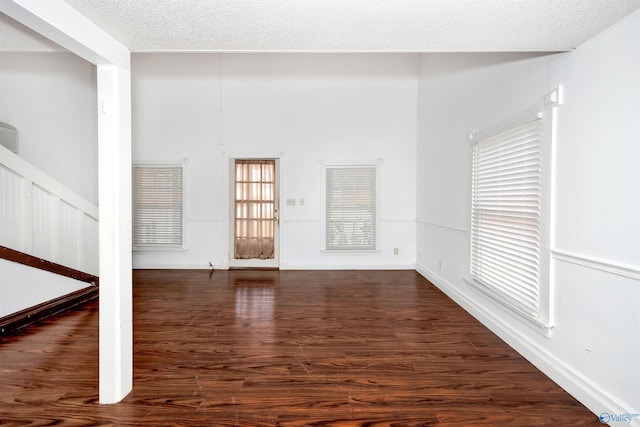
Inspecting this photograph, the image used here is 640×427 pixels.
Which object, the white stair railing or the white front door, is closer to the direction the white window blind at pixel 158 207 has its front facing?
the white stair railing

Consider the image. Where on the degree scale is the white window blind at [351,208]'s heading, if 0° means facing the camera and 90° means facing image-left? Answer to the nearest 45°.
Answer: approximately 0°

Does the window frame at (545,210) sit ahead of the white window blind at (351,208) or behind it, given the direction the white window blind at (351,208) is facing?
ahead

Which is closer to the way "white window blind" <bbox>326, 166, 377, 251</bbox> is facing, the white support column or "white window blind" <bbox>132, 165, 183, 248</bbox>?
the white support column

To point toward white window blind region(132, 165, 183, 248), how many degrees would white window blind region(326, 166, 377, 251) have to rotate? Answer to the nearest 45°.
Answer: approximately 90° to its right

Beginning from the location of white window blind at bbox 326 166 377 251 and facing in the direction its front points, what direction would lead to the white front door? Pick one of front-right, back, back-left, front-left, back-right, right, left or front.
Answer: right

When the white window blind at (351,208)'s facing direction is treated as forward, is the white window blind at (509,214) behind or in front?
in front

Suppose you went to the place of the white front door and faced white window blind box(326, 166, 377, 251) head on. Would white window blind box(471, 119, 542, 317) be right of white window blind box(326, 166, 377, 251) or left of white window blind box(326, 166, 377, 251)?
right

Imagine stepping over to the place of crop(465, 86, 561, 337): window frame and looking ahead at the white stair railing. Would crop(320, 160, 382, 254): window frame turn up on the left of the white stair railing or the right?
right

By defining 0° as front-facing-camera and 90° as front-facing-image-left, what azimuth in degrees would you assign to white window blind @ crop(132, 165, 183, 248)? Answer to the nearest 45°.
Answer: approximately 0°

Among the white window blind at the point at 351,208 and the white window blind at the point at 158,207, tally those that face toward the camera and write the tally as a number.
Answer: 2

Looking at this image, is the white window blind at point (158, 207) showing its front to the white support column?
yes

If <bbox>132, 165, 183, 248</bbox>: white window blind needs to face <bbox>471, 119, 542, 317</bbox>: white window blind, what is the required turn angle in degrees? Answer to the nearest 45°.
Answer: approximately 45° to its left
